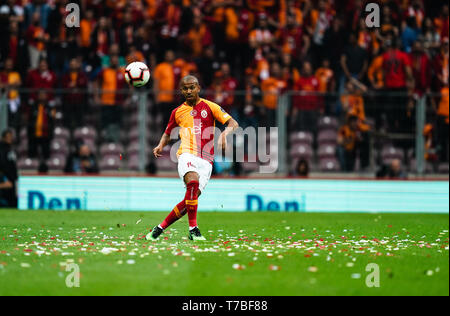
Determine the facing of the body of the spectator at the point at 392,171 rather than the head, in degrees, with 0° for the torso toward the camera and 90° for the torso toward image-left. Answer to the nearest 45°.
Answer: approximately 0°

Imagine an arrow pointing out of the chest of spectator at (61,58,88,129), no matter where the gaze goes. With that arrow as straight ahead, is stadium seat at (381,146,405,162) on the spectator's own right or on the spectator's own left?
on the spectator's own left

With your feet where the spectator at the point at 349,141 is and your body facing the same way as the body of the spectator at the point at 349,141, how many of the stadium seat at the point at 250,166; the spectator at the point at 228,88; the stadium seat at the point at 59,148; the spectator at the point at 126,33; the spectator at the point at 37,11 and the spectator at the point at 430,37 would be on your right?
5

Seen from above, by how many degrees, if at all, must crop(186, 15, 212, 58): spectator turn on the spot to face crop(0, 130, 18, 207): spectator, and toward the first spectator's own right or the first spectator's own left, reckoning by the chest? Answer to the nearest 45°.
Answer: approximately 45° to the first spectator's own right

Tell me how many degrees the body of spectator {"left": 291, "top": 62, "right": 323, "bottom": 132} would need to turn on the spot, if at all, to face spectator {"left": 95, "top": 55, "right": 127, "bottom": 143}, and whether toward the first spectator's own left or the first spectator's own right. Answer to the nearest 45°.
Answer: approximately 90° to the first spectator's own right

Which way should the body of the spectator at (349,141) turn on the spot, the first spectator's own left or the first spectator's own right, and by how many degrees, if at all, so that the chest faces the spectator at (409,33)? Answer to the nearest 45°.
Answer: approximately 135° to the first spectator's own left

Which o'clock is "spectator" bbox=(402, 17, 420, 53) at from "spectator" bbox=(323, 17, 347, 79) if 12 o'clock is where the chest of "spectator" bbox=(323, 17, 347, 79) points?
"spectator" bbox=(402, 17, 420, 53) is roughly at 8 o'clock from "spectator" bbox=(323, 17, 347, 79).

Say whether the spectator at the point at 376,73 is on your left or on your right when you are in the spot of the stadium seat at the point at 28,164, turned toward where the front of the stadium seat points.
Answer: on your left
